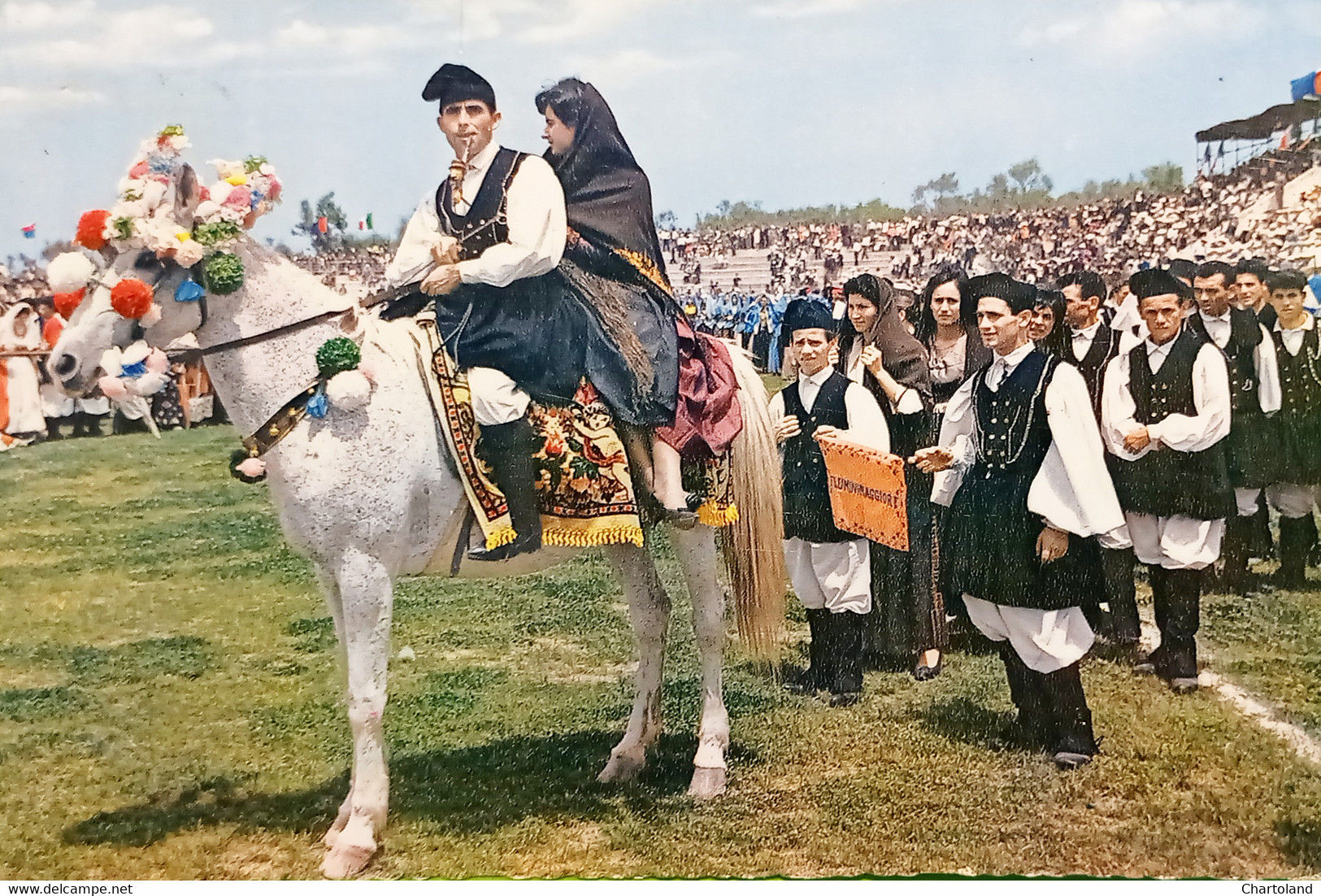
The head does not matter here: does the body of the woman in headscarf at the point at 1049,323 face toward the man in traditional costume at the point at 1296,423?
no

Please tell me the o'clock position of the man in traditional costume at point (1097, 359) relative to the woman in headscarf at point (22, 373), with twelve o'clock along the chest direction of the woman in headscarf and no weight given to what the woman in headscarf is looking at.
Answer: The man in traditional costume is roughly at 10 o'clock from the woman in headscarf.

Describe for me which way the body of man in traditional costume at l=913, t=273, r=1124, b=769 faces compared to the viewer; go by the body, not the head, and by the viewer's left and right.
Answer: facing the viewer and to the left of the viewer

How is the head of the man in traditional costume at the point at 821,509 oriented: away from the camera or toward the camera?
toward the camera

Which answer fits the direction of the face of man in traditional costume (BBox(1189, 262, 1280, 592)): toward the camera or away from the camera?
toward the camera

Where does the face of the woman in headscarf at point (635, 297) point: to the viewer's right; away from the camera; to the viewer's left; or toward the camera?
to the viewer's left

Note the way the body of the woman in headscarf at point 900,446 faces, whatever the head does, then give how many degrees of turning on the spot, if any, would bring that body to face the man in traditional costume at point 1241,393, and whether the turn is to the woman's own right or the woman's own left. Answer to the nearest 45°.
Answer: approximately 135° to the woman's own left

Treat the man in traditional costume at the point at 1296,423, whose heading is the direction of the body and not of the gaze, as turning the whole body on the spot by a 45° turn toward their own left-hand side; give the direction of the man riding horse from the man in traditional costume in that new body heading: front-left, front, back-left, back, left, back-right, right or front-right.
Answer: right

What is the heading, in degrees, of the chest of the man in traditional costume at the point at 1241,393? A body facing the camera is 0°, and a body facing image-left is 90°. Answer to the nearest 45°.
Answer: approximately 45°

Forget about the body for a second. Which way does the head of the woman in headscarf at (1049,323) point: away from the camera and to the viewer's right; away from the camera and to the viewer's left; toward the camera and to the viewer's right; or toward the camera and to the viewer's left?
toward the camera and to the viewer's left
